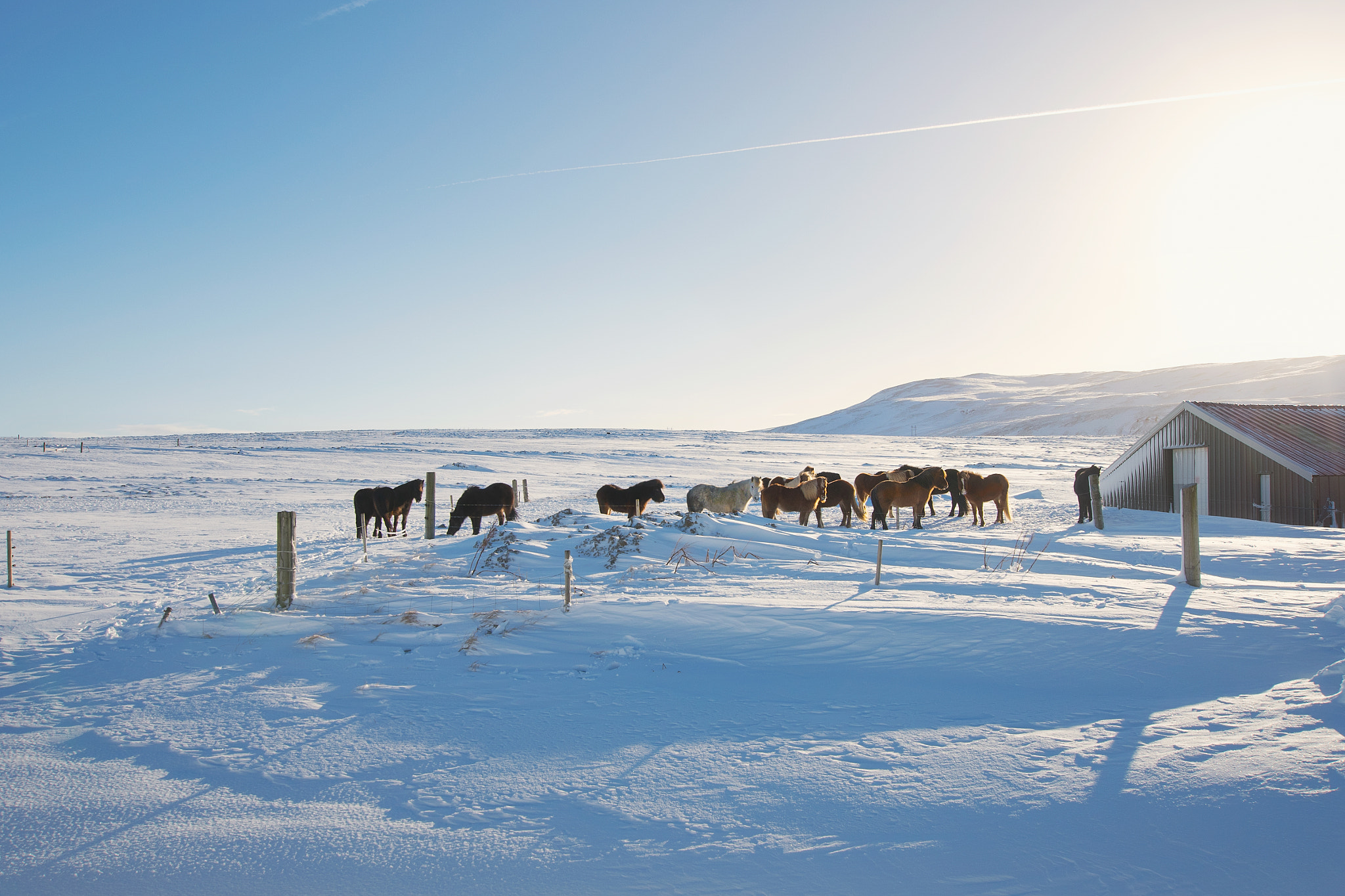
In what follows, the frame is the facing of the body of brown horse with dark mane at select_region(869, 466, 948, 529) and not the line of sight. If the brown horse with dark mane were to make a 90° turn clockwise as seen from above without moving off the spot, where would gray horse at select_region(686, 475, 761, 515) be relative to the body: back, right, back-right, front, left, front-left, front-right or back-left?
right

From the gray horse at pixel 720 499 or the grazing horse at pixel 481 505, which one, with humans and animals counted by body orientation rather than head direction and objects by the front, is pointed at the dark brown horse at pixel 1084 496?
the gray horse

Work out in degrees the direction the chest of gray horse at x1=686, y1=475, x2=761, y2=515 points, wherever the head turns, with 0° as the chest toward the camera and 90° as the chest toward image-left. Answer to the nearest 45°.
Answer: approximately 270°

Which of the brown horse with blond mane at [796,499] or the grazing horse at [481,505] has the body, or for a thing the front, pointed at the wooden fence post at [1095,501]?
the brown horse with blond mane

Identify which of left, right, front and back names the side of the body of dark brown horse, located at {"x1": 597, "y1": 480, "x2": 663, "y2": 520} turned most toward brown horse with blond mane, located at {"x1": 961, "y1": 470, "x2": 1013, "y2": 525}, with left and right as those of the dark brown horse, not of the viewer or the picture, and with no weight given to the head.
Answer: front

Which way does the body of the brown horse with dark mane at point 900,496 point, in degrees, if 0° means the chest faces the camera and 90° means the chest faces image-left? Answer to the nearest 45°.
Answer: approximately 270°

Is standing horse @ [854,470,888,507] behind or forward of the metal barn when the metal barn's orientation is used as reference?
forward

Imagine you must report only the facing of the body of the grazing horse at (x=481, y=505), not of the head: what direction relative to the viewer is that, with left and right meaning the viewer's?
facing to the left of the viewer

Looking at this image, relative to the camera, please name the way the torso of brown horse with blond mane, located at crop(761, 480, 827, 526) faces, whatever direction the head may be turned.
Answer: to the viewer's right

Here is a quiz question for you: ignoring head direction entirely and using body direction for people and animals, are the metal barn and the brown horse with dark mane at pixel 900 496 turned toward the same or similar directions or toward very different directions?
very different directions

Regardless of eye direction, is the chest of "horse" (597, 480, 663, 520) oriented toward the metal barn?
yes
